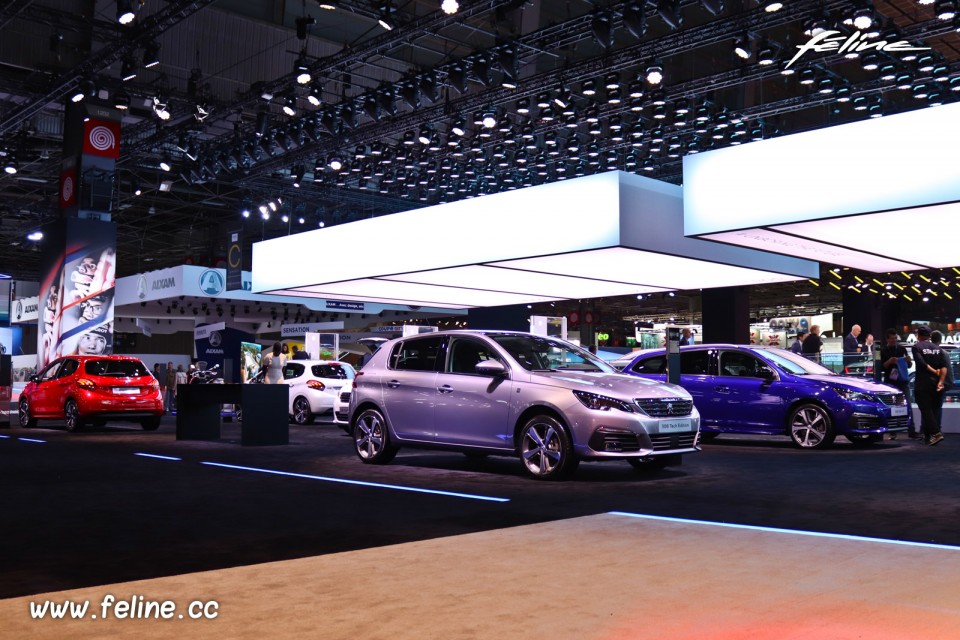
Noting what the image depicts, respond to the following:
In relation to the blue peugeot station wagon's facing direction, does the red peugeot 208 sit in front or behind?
behind

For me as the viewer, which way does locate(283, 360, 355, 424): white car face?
facing away from the viewer and to the left of the viewer

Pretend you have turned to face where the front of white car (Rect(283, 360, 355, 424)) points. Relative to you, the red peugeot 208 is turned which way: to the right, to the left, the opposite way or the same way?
the same way

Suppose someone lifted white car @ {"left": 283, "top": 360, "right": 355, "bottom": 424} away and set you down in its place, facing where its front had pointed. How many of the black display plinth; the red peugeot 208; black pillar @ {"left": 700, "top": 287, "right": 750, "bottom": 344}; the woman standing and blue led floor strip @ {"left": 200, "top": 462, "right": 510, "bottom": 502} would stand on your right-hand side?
1

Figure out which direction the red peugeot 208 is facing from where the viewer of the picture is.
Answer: facing away from the viewer and to the left of the viewer

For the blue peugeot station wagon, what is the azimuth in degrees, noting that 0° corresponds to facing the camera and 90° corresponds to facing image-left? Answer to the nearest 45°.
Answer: approximately 315°

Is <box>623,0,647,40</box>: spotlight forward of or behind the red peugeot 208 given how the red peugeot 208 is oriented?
behind

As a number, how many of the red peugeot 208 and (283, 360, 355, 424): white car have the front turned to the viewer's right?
0

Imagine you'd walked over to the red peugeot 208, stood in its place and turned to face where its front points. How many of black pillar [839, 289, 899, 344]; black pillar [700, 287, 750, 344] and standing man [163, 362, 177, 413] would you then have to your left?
0

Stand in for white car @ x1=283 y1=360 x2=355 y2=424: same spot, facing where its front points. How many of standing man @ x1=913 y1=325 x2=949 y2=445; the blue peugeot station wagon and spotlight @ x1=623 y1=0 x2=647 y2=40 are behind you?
3

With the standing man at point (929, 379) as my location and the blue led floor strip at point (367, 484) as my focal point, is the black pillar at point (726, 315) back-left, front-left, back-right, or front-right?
back-right

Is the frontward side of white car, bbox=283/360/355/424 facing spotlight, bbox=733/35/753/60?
no
